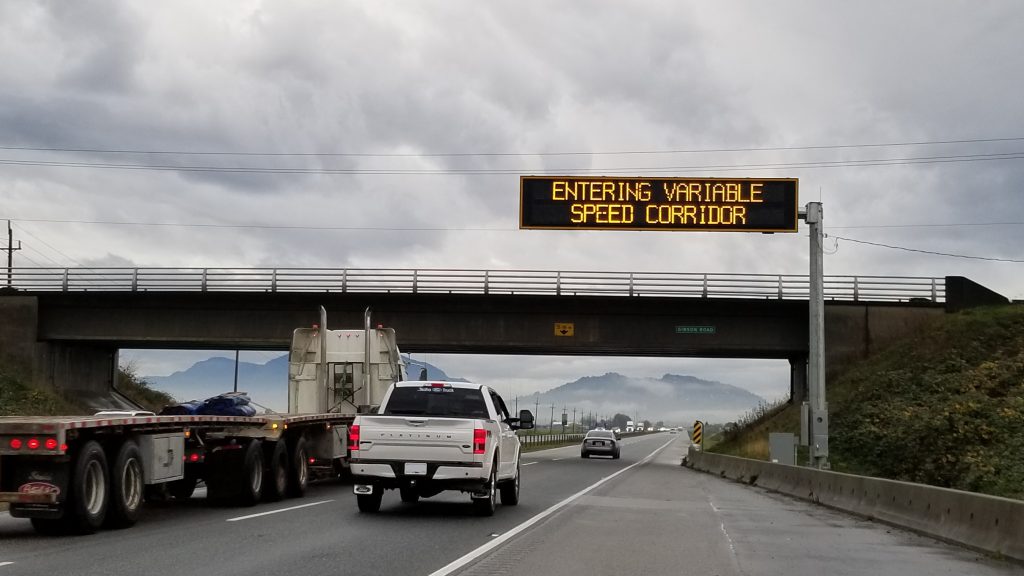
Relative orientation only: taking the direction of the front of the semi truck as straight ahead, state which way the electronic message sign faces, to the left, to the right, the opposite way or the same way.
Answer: the opposite way

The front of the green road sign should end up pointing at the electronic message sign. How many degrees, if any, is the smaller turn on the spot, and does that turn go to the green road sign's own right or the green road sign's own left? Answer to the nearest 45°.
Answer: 0° — it already faces it

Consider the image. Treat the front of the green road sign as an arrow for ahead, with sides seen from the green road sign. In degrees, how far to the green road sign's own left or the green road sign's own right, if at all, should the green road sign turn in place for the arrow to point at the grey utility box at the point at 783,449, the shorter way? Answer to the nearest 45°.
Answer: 0° — it already faces it

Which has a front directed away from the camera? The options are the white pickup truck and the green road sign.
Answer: the white pickup truck

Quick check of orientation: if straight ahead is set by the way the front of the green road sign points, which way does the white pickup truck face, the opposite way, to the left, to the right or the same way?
the opposite way

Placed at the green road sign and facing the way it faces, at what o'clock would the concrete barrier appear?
The concrete barrier is roughly at 12 o'clock from the green road sign.

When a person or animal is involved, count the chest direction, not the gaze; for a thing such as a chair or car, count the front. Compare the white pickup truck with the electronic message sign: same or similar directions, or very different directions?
very different directions

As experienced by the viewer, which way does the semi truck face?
facing away from the viewer and to the right of the viewer

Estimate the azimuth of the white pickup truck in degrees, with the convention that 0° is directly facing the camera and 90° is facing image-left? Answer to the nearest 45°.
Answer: approximately 180°
